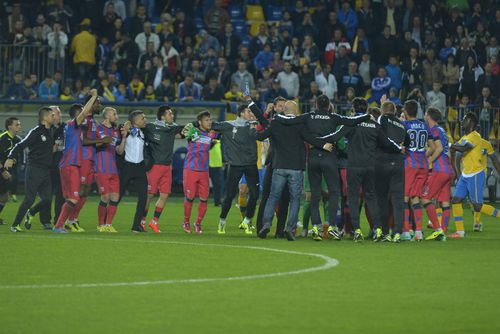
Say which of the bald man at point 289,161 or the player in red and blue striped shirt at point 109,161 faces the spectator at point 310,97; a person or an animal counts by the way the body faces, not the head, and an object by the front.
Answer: the bald man

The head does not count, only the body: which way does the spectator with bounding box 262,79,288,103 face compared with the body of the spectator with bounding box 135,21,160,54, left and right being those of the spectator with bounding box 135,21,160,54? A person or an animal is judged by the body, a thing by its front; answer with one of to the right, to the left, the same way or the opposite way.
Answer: the same way

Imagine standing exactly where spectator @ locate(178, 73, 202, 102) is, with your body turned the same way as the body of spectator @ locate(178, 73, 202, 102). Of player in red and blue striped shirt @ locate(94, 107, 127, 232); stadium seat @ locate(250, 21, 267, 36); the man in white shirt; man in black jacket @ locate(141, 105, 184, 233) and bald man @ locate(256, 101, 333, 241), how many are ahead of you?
4

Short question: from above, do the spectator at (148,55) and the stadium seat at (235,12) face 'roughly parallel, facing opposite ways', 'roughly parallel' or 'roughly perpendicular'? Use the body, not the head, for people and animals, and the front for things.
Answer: roughly parallel

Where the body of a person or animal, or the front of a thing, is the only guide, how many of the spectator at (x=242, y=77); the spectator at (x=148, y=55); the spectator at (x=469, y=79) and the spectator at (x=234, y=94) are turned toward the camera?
4

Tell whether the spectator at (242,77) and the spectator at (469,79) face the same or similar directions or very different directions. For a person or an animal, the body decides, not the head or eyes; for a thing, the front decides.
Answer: same or similar directions

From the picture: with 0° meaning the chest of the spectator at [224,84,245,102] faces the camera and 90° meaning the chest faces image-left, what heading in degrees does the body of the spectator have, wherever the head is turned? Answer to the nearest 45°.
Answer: approximately 0°

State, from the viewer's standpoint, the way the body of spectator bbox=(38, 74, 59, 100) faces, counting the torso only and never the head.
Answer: toward the camera

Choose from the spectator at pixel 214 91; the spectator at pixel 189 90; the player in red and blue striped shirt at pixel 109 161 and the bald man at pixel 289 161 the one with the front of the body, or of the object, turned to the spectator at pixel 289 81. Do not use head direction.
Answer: the bald man

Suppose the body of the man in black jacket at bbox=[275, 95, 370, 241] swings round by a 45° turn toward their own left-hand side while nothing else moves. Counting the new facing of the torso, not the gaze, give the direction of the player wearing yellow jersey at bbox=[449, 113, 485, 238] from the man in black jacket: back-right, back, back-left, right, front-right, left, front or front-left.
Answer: right

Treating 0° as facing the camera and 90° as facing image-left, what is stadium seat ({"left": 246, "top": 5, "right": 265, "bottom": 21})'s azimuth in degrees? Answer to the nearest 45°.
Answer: approximately 0°

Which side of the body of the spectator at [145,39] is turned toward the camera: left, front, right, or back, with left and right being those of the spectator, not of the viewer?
front

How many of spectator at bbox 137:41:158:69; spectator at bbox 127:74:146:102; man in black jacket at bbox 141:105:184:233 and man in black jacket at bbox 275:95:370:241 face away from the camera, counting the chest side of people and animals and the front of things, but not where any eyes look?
1

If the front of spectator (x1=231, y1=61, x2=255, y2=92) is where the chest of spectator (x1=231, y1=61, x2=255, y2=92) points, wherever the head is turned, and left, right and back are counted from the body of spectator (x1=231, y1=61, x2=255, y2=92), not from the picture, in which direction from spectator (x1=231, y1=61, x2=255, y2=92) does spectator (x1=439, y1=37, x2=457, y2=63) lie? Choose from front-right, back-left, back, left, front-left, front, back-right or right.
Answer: left

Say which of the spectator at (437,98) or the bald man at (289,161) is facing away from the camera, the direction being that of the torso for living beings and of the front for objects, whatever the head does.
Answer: the bald man

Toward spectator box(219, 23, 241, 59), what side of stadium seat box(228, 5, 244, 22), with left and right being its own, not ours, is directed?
front

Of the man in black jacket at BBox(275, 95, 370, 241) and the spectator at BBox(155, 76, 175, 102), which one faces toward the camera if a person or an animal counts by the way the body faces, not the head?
the spectator
